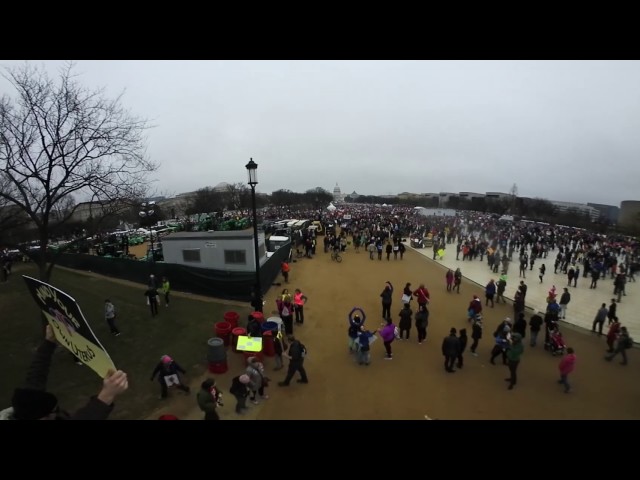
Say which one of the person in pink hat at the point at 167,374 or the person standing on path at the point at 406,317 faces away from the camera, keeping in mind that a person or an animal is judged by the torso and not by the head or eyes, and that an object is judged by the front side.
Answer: the person standing on path

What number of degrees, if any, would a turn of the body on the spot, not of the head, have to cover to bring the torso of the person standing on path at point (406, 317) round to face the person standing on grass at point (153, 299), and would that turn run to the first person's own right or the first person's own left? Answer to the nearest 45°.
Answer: approximately 90° to the first person's own left

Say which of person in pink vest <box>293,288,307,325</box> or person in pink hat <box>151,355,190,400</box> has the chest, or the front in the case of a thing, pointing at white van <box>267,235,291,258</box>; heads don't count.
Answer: the person in pink vest

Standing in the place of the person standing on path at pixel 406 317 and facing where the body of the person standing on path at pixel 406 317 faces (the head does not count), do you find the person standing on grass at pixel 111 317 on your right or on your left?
on your left

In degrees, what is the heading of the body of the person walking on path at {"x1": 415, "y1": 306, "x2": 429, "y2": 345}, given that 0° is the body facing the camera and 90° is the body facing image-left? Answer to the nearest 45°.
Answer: approximately 180°

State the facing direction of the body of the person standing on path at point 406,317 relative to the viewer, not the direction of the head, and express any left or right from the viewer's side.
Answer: facing away from the viewer
